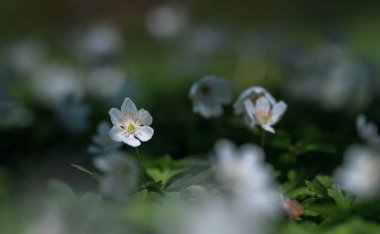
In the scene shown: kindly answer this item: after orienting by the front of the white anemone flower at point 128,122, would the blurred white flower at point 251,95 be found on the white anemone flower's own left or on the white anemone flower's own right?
on the white anemone flower's own left

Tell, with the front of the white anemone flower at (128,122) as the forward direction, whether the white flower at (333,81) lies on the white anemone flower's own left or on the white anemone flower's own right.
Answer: on the white anemone flower's own left

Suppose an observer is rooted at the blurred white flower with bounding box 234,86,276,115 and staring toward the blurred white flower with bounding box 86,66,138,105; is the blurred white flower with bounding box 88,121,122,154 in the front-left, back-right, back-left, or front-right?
front-left

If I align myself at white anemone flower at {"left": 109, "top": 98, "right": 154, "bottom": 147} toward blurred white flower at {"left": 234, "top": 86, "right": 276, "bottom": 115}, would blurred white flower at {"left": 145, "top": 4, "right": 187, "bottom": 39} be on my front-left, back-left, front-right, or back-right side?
front-left

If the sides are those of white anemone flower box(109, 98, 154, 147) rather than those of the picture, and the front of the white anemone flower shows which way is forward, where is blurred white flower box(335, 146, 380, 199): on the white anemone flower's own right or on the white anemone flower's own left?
on the white anemone flower's own left

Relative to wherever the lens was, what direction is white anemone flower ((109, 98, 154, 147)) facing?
facing the viewer

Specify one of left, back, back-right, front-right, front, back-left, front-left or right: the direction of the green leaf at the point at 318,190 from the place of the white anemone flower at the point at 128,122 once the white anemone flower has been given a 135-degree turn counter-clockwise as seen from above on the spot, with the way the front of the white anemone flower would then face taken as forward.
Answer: front-right
